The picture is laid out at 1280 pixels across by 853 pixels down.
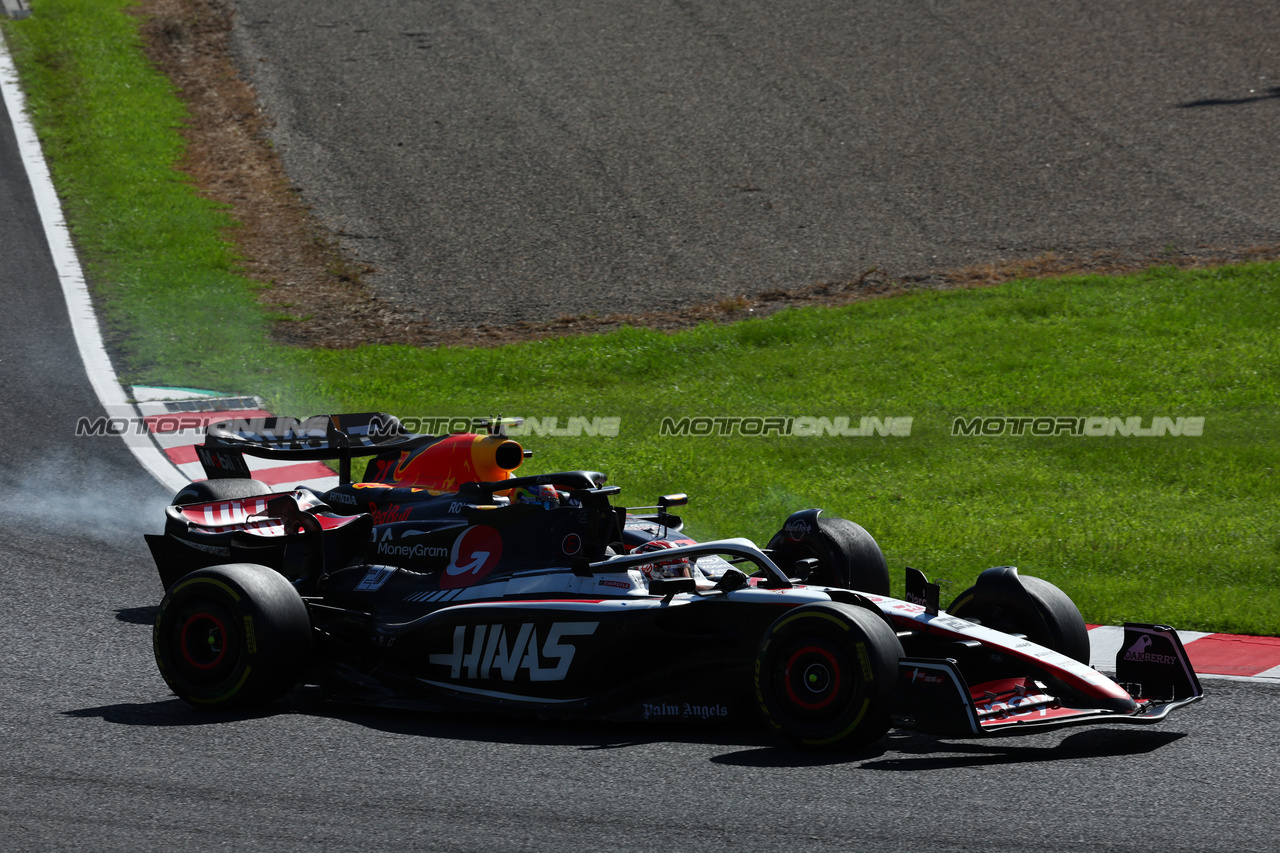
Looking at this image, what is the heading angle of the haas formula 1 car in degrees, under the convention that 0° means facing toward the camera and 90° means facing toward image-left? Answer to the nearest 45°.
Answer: approximately 315°
